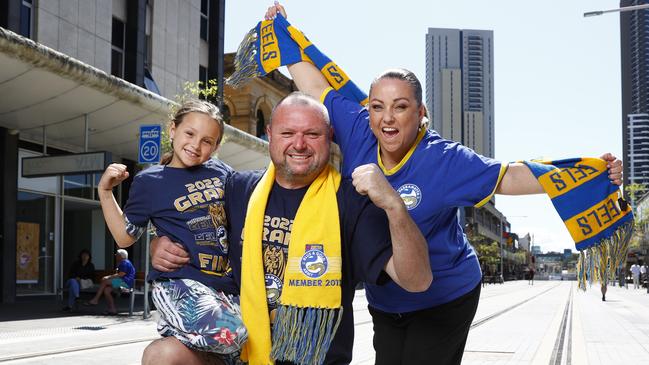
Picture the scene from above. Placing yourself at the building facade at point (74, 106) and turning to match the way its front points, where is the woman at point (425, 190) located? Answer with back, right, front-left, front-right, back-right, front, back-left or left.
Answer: front-right

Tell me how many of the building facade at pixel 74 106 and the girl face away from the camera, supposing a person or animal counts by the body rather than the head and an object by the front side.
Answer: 0

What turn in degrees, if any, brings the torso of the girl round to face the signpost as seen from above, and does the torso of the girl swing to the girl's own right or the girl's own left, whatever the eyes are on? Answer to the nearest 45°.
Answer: approximately 135° to the girl's own left

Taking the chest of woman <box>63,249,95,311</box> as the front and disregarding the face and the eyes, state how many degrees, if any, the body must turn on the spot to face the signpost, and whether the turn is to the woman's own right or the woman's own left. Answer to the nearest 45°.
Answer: approximately 45° to the woman's own left

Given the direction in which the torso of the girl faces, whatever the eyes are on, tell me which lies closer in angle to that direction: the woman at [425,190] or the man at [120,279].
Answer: the woman

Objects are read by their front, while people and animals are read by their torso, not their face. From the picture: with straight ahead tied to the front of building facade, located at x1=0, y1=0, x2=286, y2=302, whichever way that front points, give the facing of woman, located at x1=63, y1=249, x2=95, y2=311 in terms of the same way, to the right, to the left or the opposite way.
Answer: to the right

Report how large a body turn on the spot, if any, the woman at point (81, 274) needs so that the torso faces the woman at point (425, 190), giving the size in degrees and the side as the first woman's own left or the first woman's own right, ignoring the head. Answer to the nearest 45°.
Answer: approximately 45° to the first woman's own left

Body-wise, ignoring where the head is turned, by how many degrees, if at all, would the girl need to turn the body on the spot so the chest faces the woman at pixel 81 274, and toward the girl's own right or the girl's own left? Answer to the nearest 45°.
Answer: approximately 135° to the girl's own left
